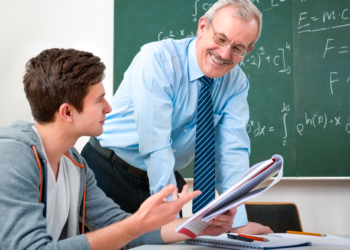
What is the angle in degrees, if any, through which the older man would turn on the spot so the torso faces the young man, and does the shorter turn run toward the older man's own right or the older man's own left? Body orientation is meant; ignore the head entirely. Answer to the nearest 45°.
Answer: approximately 90° to the older man's own right

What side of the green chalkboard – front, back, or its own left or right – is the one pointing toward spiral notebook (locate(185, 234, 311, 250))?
front

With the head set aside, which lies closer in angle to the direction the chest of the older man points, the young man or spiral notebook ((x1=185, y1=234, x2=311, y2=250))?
the spiral notebook

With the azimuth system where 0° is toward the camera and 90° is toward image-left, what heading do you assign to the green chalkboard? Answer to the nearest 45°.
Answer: approximately 0°

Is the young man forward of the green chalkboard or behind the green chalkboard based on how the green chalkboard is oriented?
forward

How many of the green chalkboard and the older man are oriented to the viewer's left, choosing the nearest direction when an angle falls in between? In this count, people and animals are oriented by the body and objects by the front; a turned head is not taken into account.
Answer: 0

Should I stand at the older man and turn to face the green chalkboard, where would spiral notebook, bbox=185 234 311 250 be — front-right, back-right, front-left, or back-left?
back-right

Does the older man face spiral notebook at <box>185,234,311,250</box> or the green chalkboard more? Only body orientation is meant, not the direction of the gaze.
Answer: the spiral notebook

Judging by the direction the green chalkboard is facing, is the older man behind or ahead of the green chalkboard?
ahead
